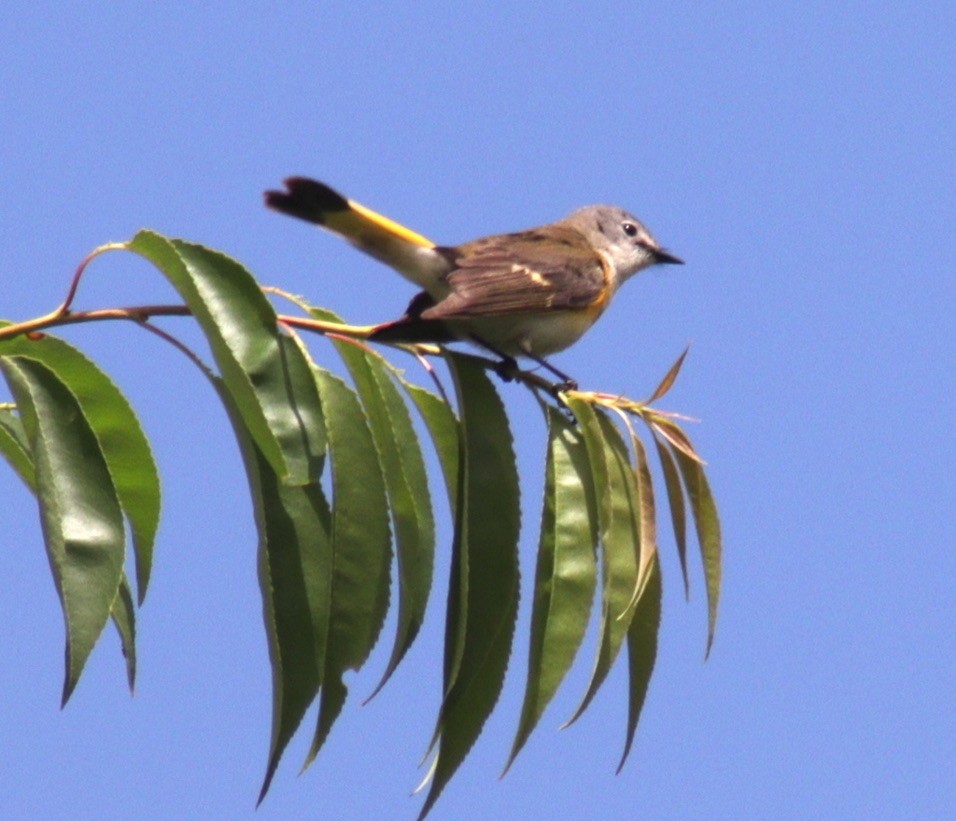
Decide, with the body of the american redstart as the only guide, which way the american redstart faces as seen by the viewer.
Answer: to the viewer's right
